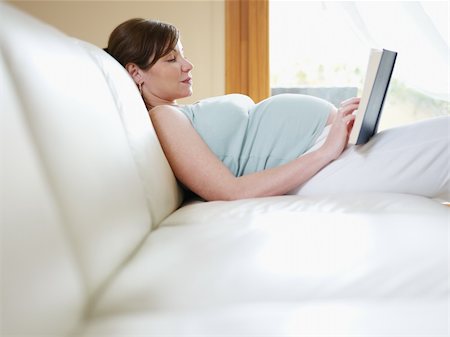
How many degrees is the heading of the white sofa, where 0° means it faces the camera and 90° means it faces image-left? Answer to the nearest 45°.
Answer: approximately 270°

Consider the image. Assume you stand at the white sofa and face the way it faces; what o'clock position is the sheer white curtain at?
The sheer white curtain is roughly at 10 o'clock from the white sofa.
